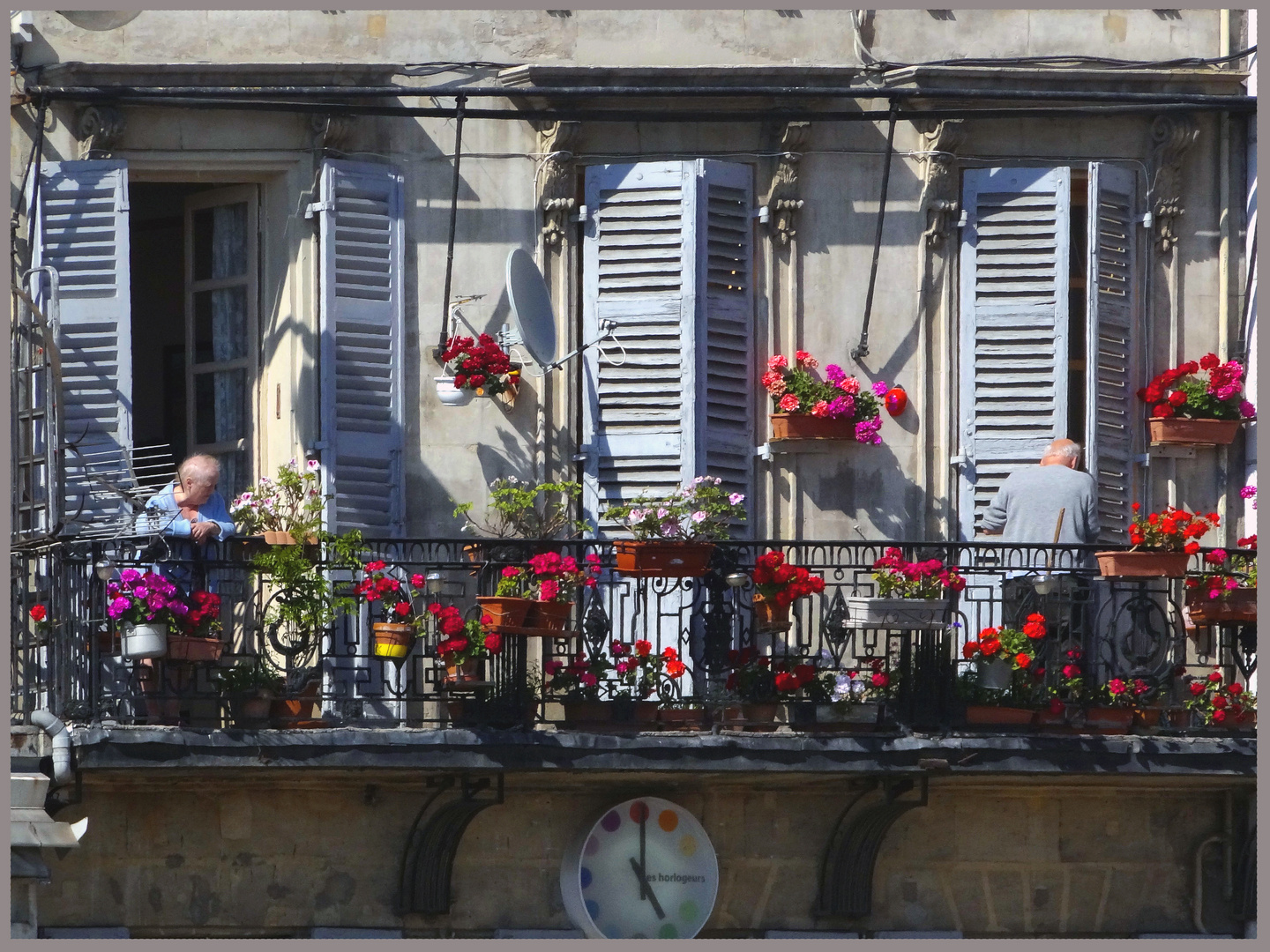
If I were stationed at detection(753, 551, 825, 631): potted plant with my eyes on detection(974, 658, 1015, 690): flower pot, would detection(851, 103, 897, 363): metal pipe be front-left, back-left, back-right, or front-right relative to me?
front-left

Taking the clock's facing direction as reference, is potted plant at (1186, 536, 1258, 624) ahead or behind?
ahead

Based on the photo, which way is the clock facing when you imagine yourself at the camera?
facing the viewer and to the right of the viewer

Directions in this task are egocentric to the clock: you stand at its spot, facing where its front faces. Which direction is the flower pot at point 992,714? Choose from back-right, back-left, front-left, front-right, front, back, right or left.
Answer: front-left
